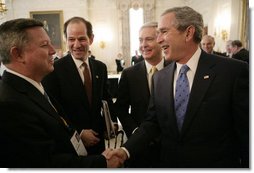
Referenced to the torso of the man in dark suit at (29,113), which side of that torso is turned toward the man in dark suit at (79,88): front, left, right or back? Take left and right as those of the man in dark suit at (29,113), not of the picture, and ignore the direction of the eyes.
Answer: left

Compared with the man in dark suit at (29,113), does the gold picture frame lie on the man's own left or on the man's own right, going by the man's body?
on the man's own left

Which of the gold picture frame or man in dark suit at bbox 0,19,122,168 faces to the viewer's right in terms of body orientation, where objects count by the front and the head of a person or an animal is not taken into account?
the man in dark suit

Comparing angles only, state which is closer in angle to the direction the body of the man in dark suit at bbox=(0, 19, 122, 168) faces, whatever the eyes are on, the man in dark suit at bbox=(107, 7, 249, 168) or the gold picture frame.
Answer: the man in dark suit

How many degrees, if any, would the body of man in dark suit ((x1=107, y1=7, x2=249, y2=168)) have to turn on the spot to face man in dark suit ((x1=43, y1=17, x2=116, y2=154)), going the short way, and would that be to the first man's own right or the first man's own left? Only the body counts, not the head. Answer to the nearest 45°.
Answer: approximately 90° to the first man's own right

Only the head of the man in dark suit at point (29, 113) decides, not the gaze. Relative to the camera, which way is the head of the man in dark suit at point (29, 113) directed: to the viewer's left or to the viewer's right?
to the viewer's right

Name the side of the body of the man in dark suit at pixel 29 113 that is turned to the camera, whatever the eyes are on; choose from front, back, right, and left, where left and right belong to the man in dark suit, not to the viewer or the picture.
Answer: right

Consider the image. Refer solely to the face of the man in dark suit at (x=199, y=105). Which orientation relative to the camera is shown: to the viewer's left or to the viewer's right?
to the viewer's left

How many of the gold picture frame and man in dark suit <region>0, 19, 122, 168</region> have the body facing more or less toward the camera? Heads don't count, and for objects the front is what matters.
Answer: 1

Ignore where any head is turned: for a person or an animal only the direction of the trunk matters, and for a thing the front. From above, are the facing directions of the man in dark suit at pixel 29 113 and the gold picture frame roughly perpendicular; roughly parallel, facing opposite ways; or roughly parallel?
roughly perpendicular
